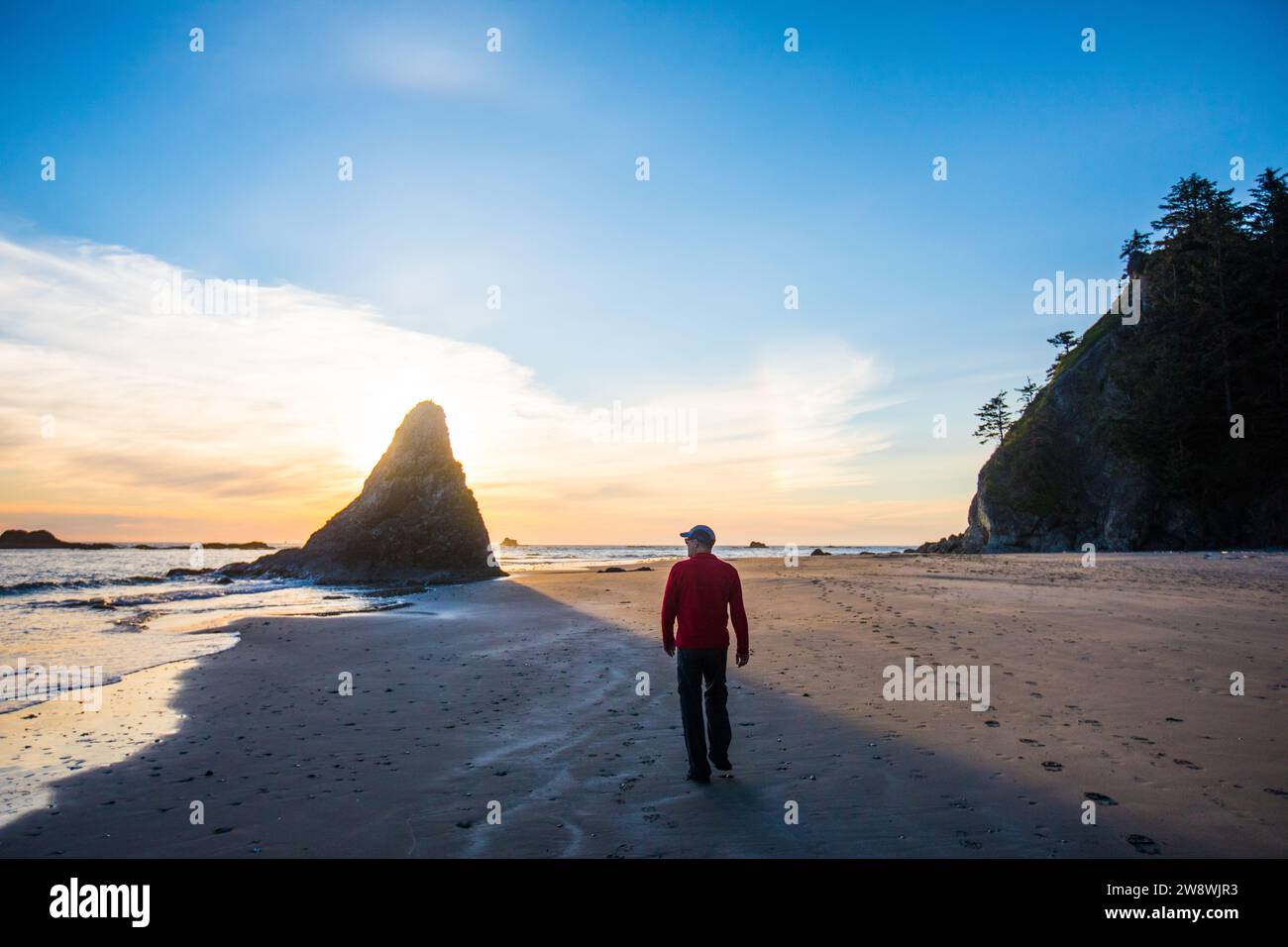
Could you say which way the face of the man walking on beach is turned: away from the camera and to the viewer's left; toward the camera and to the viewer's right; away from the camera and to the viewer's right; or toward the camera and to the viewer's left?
away from the camera and to the viewer's left

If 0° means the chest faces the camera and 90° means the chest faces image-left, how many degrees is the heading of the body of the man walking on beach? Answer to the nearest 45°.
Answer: approximately 180°

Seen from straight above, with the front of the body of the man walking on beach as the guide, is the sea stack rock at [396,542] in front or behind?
in front
